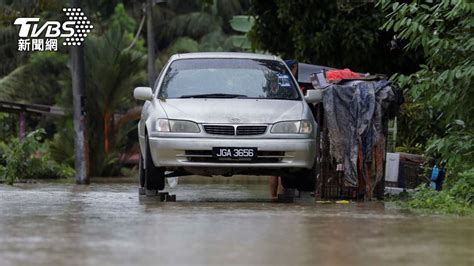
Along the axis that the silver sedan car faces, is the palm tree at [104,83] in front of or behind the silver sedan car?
behind

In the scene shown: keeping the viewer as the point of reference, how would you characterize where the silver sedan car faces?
facing the viewer

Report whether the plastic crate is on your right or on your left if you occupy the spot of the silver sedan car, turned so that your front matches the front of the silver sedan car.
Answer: on your left

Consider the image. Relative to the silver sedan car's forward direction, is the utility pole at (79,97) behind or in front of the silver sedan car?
behind
